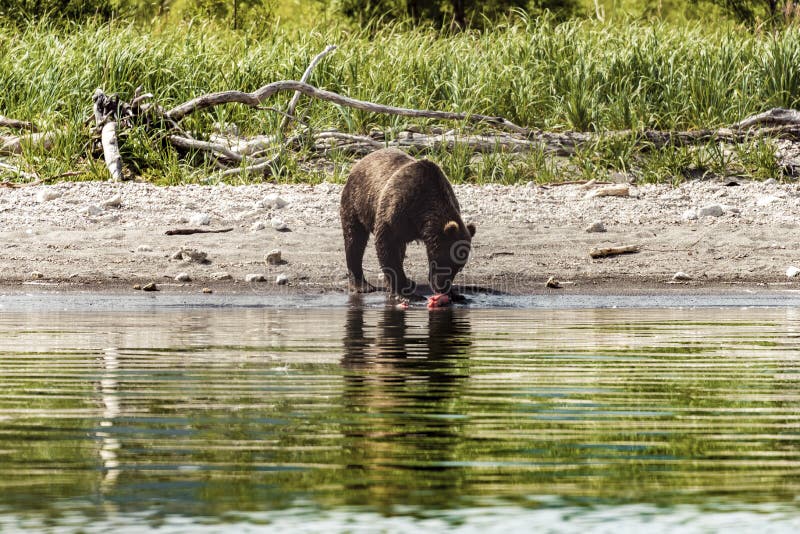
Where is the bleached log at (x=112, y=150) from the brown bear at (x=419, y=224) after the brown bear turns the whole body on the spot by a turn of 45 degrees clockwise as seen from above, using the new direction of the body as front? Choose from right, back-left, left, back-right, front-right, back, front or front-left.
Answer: back-right

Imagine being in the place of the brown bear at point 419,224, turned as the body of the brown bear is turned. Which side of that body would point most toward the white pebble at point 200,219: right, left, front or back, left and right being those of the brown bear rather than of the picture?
back

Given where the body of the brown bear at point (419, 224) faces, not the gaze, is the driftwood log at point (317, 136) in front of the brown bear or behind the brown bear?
behind

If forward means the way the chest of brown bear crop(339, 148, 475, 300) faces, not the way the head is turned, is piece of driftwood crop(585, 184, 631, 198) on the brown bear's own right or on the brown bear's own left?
on the brown bear's own left

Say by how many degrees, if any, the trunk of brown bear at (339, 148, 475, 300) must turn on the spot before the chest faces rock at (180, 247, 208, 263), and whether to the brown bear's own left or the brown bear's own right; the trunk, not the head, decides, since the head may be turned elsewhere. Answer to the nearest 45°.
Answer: approximately 180°

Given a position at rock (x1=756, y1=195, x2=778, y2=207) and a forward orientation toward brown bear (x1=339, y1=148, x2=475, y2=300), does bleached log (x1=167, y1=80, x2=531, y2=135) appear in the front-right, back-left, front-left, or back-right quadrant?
front-right

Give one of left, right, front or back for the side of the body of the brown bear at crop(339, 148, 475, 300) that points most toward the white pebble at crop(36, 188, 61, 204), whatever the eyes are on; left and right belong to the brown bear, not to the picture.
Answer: back

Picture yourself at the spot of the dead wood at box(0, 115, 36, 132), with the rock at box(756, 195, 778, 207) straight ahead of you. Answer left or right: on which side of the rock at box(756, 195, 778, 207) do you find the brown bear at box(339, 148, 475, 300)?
right

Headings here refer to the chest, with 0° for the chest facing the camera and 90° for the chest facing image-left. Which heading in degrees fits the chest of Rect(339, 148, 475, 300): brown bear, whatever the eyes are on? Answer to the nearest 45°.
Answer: approximately 315°

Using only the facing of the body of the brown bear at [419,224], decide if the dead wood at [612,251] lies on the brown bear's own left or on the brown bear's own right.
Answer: on the brown bear's own left

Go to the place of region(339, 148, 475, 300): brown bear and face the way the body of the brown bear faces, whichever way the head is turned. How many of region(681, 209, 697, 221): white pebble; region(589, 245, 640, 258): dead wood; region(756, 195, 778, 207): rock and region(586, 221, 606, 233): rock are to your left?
4

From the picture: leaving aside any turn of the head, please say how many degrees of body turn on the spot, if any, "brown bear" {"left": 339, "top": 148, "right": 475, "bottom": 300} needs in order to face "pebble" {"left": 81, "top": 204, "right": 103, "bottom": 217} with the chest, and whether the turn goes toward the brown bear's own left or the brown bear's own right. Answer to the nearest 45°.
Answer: approximately 180°

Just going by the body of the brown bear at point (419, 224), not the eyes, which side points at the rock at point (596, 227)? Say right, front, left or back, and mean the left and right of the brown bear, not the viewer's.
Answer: left

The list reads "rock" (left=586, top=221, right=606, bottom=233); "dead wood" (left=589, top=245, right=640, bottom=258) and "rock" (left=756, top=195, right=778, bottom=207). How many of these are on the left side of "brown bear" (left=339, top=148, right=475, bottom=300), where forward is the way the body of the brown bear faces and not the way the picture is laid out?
3

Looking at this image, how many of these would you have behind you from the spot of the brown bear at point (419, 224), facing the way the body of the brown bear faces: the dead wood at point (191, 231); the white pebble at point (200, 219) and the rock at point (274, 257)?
3
